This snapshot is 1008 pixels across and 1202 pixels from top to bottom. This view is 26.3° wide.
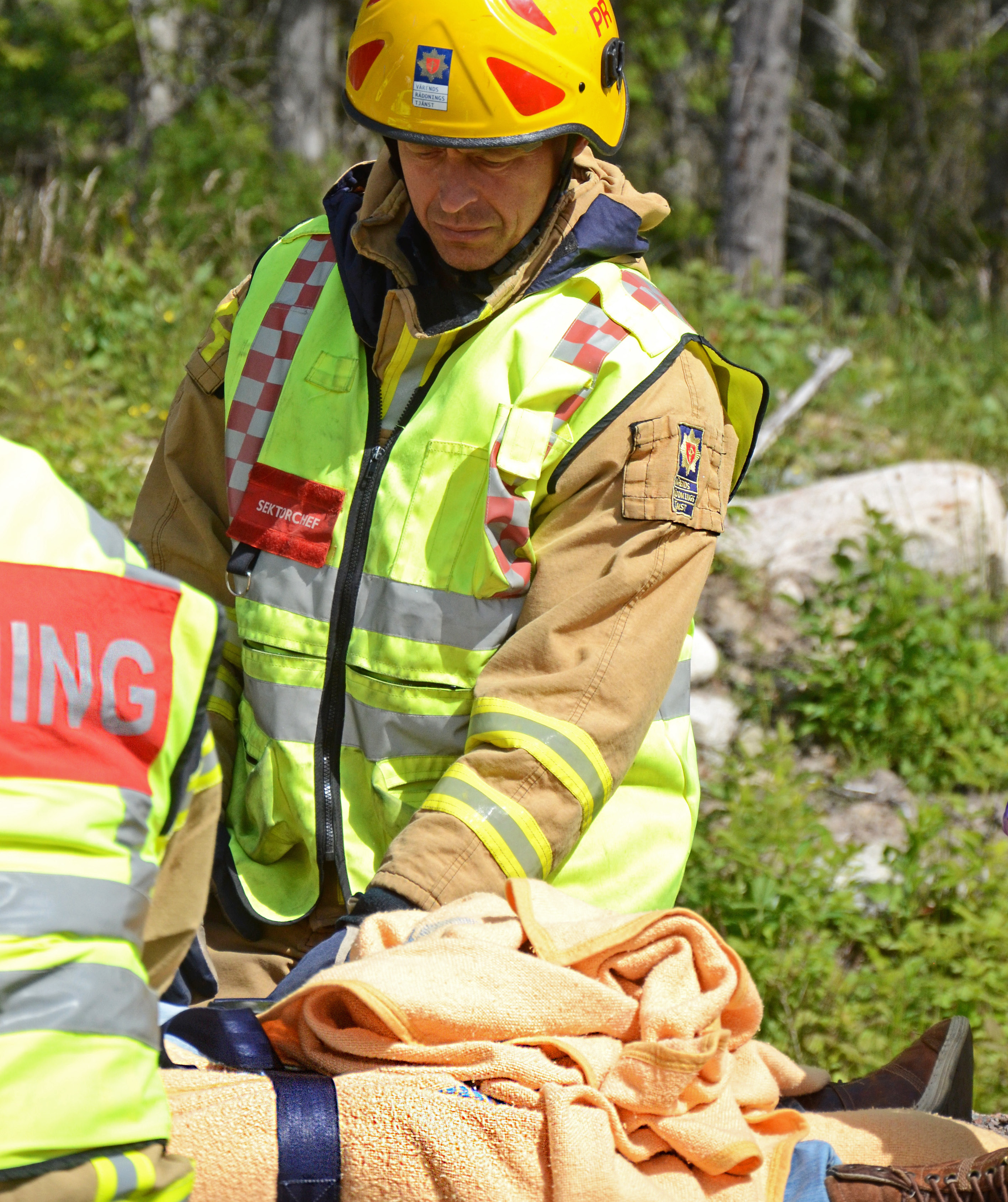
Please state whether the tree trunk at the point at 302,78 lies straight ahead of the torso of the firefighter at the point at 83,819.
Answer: yes

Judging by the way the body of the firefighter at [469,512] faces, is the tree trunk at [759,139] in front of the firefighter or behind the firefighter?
behind

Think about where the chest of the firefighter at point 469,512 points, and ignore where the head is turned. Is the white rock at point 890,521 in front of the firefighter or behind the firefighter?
behind

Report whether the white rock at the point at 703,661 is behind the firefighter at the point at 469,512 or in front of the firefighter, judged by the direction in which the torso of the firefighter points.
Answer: behind

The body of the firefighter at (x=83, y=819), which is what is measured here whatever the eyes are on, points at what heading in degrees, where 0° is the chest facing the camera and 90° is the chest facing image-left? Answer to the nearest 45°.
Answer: approximately 180°

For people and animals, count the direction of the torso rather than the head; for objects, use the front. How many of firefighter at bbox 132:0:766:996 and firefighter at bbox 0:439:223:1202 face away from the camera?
1

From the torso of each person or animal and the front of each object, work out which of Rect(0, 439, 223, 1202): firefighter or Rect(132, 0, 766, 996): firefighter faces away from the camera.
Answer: Rect(0, 439, 223, 1202): firefighter

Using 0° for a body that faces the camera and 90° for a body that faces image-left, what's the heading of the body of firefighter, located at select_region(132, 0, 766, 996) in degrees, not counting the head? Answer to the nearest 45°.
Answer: approximately 45°

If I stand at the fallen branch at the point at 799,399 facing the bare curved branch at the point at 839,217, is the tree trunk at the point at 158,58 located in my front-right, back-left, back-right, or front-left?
front-left

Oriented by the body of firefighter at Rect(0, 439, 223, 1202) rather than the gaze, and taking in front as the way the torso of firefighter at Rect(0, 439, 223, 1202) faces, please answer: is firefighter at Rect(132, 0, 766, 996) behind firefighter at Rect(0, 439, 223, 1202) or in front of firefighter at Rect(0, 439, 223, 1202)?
in front

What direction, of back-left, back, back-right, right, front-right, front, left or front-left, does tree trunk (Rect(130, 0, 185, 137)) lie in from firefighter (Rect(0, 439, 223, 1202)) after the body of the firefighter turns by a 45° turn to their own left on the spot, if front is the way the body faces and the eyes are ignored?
front-right
